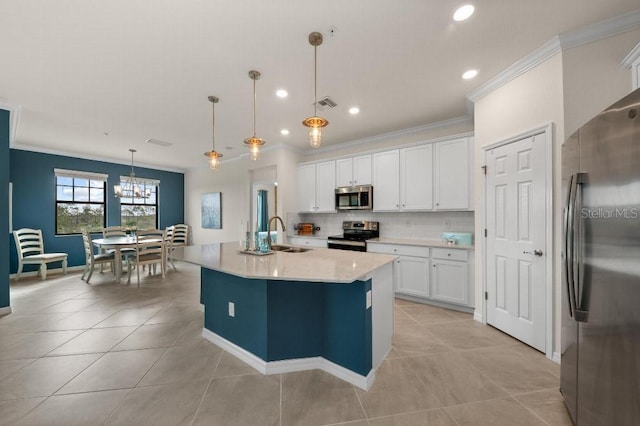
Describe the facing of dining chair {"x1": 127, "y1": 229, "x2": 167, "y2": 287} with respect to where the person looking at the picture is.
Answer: facing away from the viewer and to the left of the viewer

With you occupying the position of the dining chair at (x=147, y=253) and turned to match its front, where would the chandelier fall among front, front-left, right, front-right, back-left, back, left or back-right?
front-right

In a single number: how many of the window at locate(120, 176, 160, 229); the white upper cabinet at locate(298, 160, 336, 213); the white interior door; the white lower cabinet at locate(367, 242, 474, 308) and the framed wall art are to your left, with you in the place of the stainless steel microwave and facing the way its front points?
2

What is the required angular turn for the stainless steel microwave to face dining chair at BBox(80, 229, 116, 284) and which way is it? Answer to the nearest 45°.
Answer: approximately 45° to its right

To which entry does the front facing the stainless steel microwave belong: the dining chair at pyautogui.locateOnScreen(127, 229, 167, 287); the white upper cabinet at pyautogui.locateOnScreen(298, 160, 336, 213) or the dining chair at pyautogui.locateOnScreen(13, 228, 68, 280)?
the dining chair at pyautogui.locateOnScreen(13, 228, 68, 280)

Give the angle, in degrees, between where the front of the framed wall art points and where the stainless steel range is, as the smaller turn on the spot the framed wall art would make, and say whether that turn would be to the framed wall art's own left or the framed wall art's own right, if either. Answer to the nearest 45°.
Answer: approximately 90° to the framed wall art's own left

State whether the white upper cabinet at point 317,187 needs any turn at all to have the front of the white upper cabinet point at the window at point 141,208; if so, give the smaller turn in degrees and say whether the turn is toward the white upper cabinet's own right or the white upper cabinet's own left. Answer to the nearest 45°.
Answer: approximately 45° to the white upper cabinet's own right

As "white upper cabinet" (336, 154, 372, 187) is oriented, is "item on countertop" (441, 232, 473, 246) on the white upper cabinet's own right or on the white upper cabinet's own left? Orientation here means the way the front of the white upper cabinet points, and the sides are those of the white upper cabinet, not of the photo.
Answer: on the white upper cabinet's own left

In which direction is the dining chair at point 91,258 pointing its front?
to the viewer's right

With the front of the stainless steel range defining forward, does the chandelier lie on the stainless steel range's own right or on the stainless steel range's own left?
on the stainless steel range's own right
